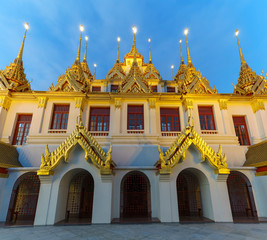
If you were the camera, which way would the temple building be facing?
facing the viewer
